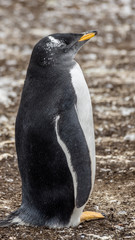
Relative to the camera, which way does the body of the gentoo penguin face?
to the viewer's right
